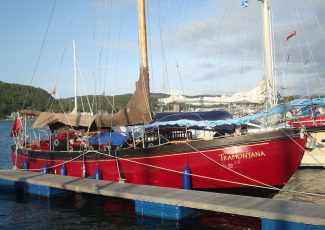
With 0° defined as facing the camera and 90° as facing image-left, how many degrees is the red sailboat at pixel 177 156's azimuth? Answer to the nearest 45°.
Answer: approximately 315°

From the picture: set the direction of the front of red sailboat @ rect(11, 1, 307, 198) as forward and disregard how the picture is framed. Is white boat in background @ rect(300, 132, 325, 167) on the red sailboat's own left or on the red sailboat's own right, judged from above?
on the red sailboat's own left
